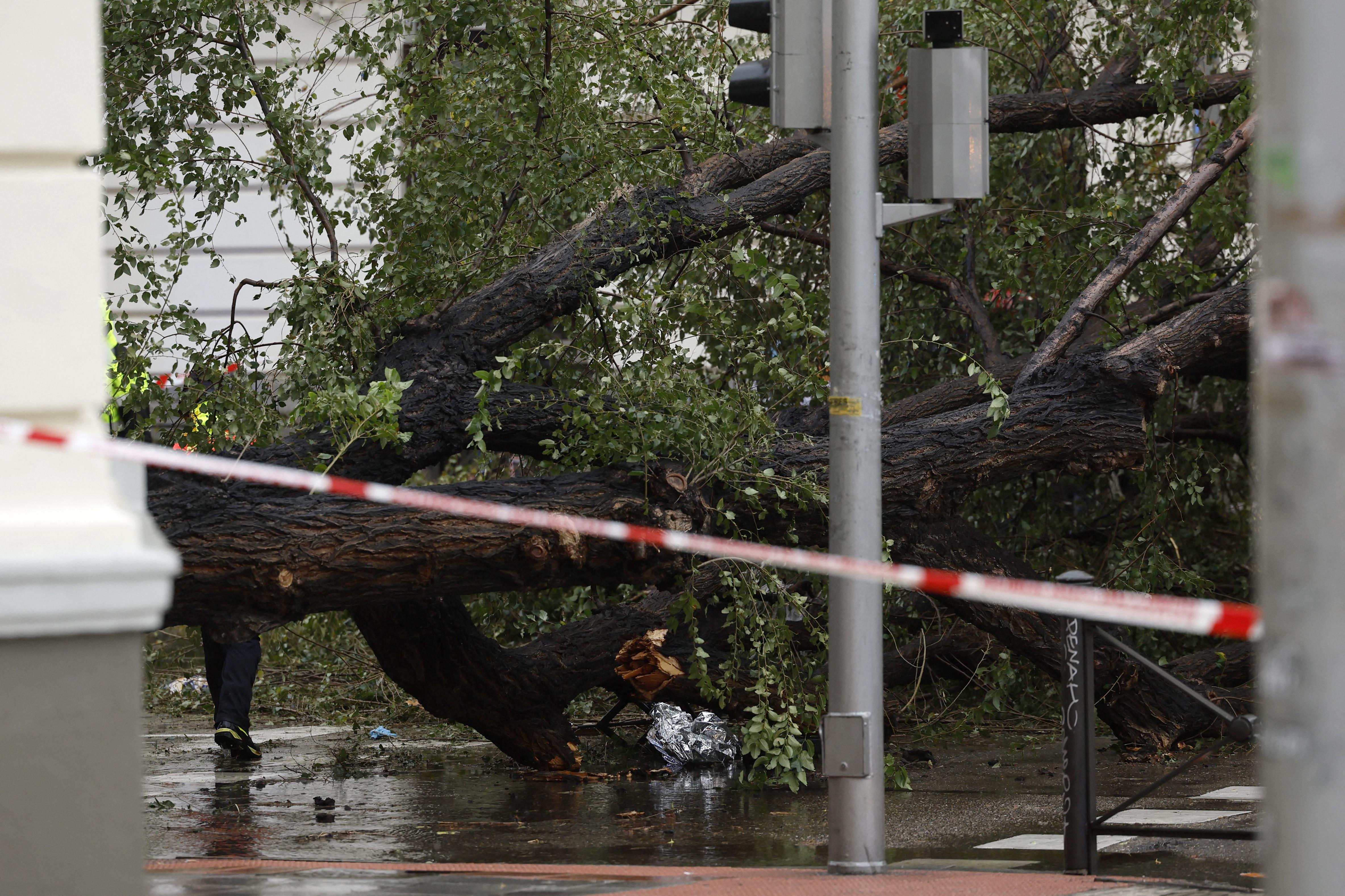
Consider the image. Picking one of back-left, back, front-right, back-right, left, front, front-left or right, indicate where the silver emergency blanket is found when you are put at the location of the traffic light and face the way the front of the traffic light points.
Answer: right

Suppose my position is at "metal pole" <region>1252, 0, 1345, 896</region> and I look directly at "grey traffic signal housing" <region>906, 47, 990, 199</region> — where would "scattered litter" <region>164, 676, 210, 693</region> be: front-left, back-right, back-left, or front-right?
front-left

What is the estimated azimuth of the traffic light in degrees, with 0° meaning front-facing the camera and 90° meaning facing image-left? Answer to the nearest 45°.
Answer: approximately 90°

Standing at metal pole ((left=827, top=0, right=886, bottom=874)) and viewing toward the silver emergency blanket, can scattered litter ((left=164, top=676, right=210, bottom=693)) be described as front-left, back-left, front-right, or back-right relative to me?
front-left

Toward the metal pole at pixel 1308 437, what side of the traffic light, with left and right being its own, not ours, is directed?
left

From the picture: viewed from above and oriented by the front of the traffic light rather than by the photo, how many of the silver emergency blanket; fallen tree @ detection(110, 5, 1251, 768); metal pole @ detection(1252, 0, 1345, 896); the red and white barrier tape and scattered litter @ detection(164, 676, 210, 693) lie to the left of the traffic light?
2

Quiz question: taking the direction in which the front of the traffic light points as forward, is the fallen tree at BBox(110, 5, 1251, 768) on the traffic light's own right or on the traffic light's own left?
on the traffic light's own right

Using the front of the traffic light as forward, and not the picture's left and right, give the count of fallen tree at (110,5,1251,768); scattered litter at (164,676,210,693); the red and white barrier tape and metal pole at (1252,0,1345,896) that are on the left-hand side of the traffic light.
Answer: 2

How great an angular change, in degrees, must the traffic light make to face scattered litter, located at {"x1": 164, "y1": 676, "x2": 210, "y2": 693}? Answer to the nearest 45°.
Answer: approximately 45° to its right
